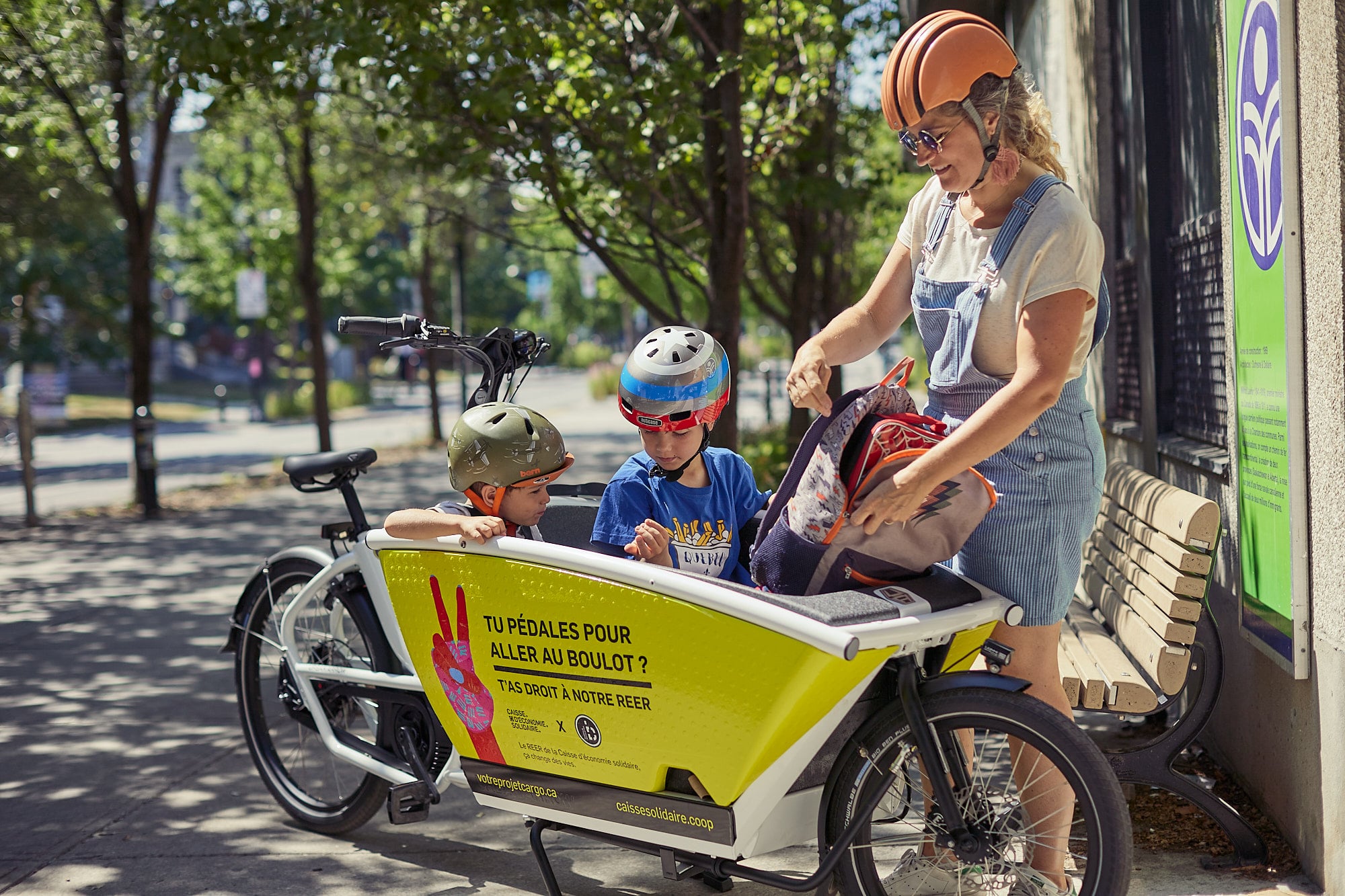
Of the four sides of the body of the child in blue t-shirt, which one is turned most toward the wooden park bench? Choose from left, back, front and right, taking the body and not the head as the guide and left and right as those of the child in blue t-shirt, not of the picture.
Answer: left

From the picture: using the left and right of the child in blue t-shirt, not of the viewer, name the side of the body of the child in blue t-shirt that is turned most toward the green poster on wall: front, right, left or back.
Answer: left

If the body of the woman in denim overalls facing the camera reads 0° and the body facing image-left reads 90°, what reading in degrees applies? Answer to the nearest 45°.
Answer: approximately 45°

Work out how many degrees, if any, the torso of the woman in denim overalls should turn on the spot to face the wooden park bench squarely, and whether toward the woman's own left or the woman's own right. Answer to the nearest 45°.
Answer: approximately 180°

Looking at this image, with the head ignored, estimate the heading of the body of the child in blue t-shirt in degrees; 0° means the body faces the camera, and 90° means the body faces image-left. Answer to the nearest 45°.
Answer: approximately 0°

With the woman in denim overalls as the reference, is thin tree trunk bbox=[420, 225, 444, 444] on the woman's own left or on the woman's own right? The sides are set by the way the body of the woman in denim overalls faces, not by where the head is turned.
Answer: on the woman's own right

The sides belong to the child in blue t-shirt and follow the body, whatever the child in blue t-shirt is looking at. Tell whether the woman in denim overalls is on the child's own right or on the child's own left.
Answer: on the child's own left

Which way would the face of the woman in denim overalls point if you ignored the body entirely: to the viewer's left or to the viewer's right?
to the viewer's left
